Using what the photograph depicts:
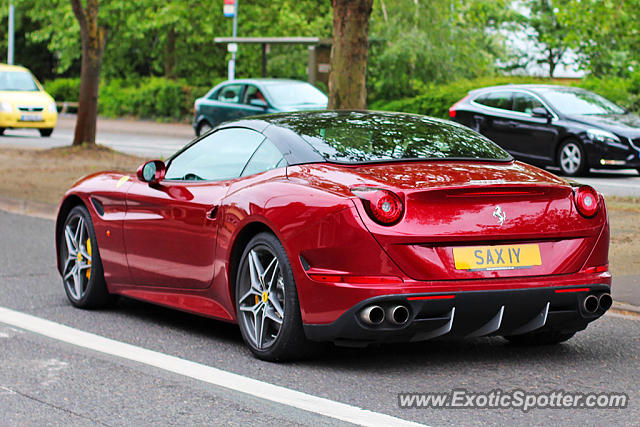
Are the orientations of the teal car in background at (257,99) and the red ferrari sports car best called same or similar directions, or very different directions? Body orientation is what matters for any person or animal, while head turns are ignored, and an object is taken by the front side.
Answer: very different directions

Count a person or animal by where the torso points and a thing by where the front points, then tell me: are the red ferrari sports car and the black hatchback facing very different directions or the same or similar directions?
very different directions

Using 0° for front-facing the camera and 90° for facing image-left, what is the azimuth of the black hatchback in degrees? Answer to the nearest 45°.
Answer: approximately 315°

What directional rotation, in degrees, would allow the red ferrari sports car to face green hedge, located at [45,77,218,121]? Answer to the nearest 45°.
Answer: approximately 45° to its right

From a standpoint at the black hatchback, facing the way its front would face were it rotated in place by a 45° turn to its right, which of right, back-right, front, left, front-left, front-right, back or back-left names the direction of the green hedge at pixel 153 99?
back-right

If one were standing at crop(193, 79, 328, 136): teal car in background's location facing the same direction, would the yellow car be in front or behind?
behind

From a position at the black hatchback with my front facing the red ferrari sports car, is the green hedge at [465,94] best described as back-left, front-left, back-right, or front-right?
back-right

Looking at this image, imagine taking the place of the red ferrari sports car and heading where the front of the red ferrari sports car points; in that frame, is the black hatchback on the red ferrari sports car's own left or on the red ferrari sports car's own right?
on the red ferrari sports car's own right

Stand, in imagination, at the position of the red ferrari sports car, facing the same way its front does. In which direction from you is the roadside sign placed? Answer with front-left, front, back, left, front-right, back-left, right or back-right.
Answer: front-right

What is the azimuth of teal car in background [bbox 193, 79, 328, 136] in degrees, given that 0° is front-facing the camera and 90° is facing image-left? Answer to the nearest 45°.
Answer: approximately 315°

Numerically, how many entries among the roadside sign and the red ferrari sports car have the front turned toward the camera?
1

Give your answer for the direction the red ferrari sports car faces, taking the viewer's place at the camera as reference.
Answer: facing away from the viewer and to the left of the viewer

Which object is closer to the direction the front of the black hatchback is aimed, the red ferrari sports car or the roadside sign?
the red ferrari sports car
